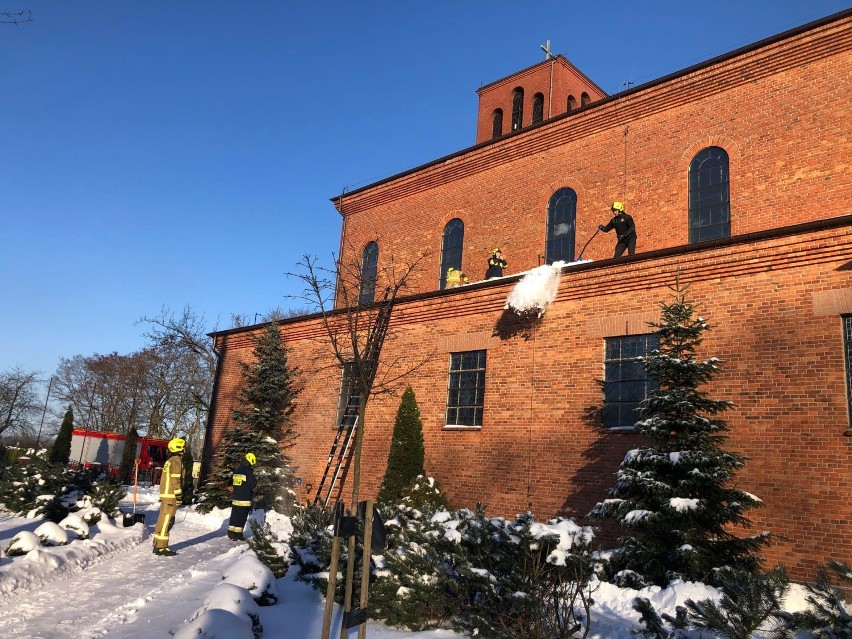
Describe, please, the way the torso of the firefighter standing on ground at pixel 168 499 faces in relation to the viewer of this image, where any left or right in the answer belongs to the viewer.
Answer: facing to the right of the viewer

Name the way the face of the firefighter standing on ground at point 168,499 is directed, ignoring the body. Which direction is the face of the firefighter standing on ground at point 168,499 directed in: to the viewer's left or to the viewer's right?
to the viewer's right

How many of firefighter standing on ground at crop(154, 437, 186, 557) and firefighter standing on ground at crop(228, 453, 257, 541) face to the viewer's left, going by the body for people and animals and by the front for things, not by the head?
0

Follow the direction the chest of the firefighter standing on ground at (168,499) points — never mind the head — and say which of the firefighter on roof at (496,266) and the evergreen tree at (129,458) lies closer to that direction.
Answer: the firefighter on roof

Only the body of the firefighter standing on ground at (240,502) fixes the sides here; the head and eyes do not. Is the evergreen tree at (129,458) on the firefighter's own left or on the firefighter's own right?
on the firefighter's own left

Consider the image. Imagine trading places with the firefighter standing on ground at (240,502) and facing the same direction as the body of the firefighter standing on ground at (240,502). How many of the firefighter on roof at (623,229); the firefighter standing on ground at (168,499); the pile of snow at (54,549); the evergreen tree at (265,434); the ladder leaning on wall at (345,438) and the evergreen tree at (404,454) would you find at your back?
2

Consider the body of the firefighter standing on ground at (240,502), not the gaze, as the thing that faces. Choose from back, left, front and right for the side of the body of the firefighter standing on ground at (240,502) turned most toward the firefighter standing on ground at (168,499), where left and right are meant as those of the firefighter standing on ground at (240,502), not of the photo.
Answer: back

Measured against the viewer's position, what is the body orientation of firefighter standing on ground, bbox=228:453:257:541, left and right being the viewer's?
facing away from the viewer and to the right of the viewer

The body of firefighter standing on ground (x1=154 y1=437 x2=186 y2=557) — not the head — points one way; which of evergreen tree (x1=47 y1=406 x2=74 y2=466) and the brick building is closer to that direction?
the brick building

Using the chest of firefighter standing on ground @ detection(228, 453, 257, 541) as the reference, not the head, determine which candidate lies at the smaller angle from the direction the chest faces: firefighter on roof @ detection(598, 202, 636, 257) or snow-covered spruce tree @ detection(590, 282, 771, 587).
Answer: the firefighter on roof

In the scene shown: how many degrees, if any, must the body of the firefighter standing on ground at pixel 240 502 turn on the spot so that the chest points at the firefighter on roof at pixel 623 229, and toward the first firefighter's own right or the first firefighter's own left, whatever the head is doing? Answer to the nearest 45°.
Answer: approximately 45° to the first firefighter's own right

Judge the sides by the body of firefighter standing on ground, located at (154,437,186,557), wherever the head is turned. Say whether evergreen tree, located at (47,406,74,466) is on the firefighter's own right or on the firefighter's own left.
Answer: on the firefighter's own left

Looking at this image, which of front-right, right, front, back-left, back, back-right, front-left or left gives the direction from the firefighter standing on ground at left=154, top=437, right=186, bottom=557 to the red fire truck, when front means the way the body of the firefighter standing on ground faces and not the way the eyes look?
left

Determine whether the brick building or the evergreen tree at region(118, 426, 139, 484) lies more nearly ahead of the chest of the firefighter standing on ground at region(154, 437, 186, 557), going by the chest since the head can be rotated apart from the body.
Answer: the brick building

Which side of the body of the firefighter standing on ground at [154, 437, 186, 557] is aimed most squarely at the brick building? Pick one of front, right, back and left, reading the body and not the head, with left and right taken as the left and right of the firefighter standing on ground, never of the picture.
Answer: front

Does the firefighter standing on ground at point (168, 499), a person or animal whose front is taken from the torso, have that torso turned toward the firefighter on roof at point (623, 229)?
yes
